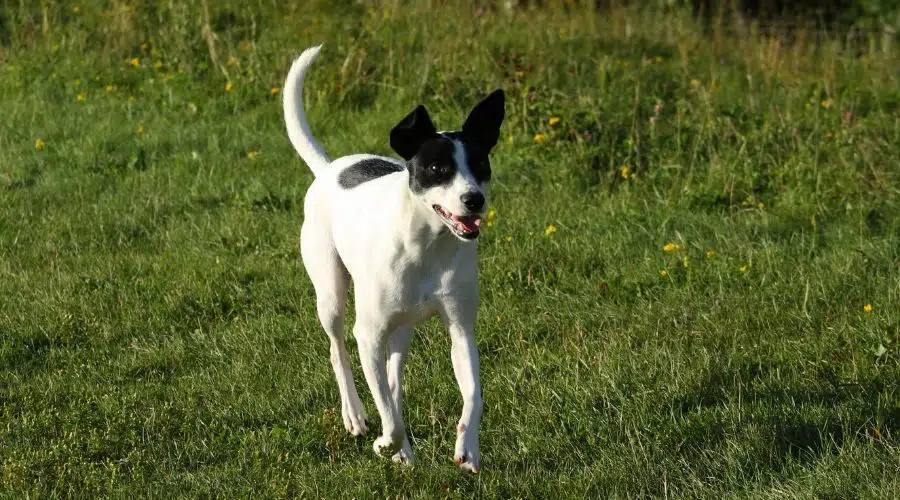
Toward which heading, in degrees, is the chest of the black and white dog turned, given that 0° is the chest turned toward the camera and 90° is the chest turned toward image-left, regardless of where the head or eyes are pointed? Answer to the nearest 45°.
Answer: approximately 315°
